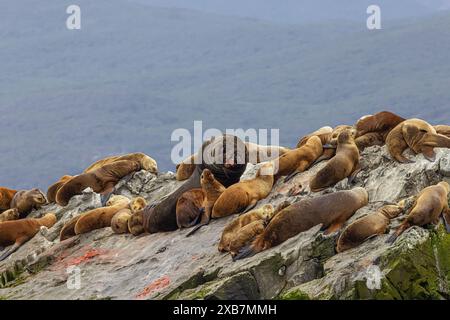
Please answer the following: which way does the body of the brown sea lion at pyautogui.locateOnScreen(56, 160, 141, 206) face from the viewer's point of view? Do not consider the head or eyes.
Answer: to the viewer's right

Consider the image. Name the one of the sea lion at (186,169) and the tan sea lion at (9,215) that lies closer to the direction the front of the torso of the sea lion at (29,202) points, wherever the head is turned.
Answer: the sea lion

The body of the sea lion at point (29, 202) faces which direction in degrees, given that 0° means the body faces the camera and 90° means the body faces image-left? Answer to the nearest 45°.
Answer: approximately 270°

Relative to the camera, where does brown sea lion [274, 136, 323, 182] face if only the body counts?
to the viewer's right

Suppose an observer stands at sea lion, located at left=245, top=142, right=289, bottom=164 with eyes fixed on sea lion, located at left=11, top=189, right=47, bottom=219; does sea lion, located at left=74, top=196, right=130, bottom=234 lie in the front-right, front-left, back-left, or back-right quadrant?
front-left

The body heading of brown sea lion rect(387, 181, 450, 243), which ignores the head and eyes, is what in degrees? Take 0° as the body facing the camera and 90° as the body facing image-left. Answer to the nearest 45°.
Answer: approximately 270°
